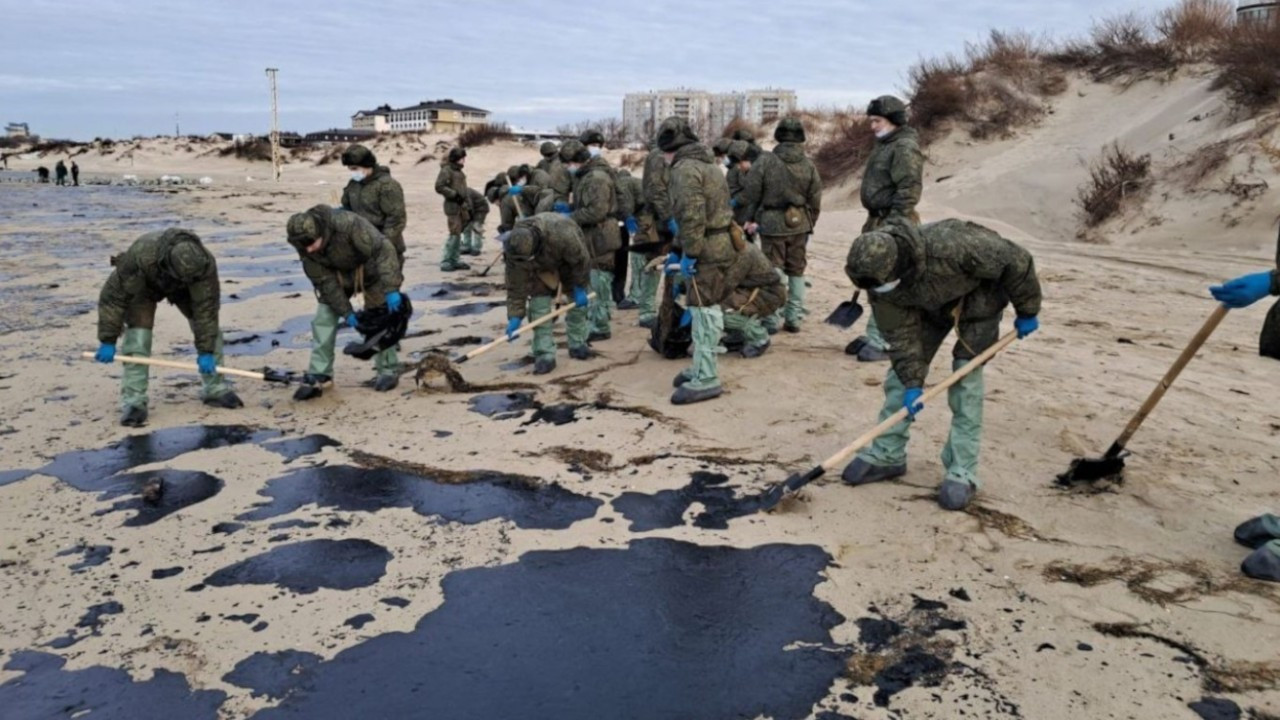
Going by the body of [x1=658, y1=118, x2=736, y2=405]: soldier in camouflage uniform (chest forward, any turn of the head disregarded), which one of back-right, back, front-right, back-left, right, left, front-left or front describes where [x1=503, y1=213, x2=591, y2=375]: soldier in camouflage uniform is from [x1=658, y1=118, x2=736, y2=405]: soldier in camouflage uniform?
front-right

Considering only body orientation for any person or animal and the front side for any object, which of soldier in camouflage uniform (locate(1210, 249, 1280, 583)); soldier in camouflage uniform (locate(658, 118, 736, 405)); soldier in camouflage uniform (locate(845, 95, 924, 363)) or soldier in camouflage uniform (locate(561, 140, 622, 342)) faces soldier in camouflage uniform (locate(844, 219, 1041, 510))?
soldier in camouflage uniform (locate(1210, 249, 1280, 583))

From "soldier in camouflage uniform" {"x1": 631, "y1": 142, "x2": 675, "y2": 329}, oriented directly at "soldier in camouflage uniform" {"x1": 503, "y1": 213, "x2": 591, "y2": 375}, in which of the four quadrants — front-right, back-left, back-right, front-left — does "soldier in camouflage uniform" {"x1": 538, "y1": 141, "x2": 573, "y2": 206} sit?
back-right

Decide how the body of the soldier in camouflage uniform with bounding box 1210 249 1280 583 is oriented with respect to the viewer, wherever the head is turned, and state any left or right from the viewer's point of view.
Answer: facing to the left of the viewer

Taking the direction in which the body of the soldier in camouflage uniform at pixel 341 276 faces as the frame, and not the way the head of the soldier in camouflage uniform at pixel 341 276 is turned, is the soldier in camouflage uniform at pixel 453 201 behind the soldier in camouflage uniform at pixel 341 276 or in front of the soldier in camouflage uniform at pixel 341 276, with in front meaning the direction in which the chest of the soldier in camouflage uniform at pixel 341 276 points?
behind

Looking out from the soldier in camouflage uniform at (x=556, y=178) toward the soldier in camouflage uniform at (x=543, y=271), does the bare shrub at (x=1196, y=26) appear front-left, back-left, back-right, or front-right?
back-left
